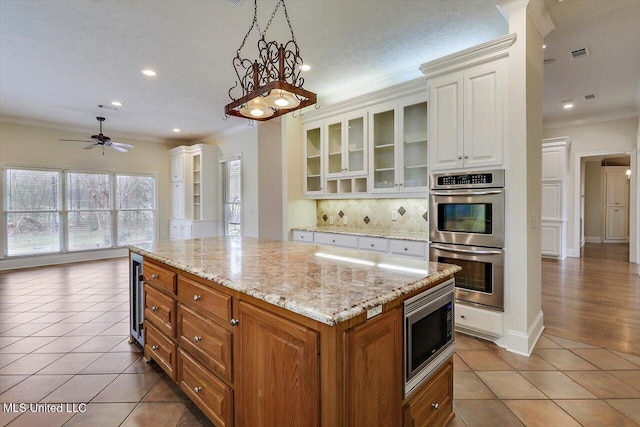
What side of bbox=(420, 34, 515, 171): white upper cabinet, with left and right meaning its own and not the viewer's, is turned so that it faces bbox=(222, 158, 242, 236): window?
right

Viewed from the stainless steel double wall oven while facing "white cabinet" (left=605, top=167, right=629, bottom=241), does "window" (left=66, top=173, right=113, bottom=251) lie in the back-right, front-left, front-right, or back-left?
back-left

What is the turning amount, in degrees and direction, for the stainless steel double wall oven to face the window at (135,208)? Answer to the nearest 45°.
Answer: approximately 45° to its right

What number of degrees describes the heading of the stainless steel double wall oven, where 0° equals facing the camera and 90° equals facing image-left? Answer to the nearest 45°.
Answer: approximately 45°

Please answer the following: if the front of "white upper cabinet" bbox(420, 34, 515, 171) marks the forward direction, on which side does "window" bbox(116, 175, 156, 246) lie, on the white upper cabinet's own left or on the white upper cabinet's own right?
on the white upper cabinet's own right

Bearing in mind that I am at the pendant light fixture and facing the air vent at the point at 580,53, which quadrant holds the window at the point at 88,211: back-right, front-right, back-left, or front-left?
back-left

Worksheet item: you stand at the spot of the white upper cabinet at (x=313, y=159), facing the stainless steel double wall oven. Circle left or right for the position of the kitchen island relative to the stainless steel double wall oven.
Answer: right

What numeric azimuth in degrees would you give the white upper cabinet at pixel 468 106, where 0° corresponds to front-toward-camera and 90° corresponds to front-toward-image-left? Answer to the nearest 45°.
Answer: approximately 45°

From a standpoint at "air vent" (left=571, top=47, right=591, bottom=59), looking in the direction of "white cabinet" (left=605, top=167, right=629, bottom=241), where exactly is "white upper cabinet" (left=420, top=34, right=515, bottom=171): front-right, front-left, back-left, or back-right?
back-left

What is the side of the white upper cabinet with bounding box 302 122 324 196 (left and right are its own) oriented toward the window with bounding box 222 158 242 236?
right

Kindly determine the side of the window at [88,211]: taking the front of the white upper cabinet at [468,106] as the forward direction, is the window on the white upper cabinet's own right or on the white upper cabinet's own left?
on the white upper cabinet's own right
